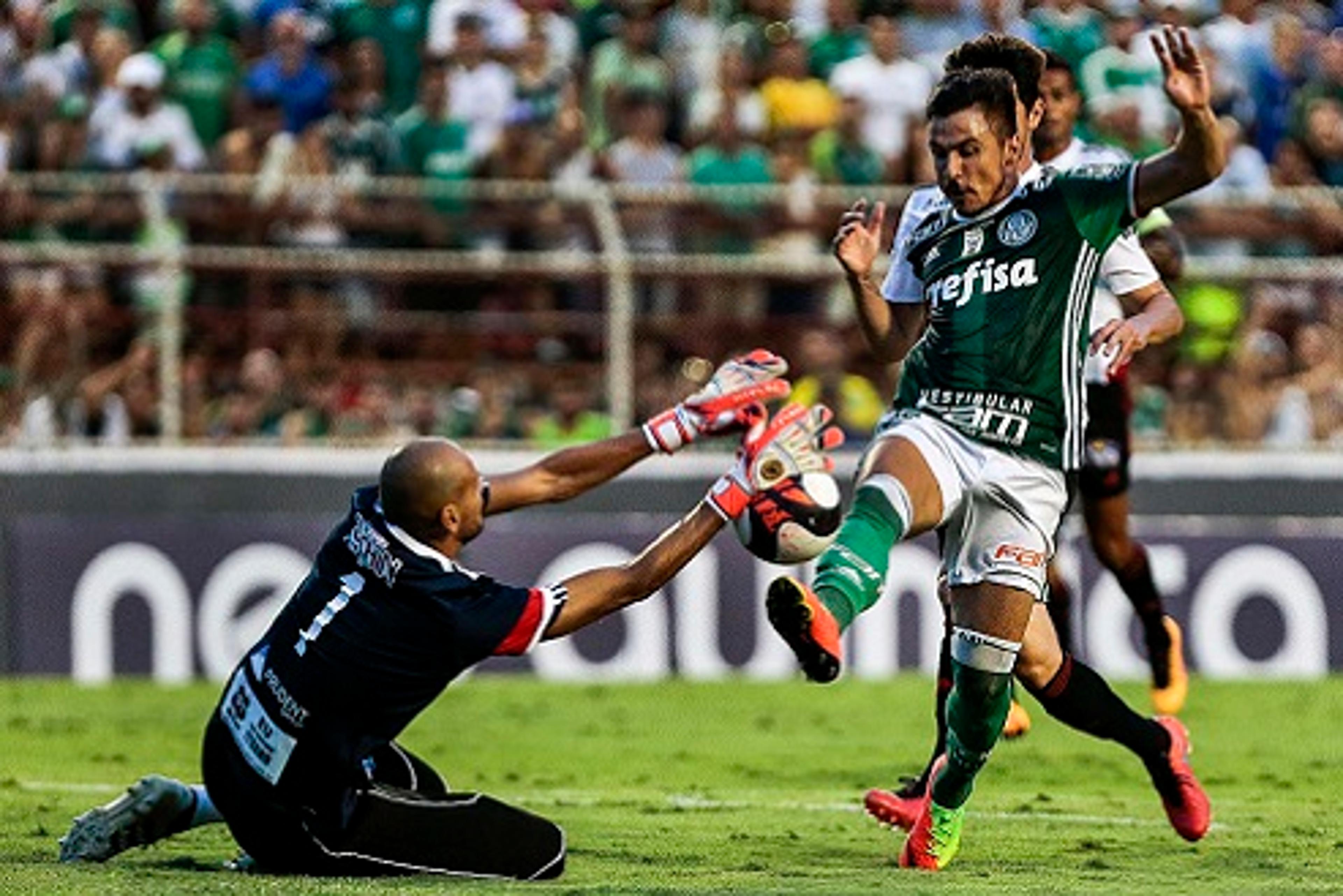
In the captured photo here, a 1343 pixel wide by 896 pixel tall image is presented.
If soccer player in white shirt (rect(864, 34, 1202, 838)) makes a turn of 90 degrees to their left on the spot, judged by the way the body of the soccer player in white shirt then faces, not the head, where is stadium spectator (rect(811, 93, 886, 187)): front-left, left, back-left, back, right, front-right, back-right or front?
back-left

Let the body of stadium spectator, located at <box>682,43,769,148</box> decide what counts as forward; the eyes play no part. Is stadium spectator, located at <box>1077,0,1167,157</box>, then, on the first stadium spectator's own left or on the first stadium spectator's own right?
on the first stadium spectator's own left

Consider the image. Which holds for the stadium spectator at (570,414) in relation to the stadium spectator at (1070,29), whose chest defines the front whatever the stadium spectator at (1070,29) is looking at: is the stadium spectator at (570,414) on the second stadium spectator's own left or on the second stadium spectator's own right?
on the second stadium spectator's own right

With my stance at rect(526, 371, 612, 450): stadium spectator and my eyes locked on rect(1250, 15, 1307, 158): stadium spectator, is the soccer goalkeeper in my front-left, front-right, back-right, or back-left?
back-right

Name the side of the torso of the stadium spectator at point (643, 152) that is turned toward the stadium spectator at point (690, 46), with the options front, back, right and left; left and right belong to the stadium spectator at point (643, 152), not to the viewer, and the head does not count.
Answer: back
